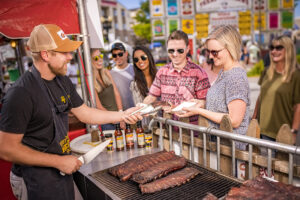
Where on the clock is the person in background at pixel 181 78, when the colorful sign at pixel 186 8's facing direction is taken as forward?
The person in background is roughly at 12 o'clock from the colorful sign.

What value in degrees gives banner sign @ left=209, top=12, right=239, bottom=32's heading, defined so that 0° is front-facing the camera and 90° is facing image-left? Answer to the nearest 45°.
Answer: approximately 0°

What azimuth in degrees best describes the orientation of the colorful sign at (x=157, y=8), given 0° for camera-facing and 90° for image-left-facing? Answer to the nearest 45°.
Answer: approximately 0°

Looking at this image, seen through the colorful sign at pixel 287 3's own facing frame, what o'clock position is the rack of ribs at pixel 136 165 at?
The rack of ribs is roughly at 12 o'clock from the colorful sign.

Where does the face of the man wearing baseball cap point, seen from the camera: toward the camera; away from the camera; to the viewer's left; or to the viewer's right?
to the viewer's right

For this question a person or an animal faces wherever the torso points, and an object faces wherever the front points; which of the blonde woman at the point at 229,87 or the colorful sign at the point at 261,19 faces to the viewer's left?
the blonde woman

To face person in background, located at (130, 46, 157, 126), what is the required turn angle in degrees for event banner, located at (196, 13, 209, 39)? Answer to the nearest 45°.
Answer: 0° — it already faces them

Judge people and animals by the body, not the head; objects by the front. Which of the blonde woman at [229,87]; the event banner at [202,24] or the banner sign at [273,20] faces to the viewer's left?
the blonde woman

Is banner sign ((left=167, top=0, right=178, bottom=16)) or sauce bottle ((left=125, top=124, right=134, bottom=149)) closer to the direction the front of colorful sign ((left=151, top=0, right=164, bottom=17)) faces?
the sauce bottle

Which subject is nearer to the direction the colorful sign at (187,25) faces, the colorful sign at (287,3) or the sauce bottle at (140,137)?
the sauce bottle

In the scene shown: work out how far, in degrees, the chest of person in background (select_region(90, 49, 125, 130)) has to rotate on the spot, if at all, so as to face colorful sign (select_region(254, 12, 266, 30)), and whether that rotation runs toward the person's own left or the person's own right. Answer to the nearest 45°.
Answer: approximately 135° to the person's own left
